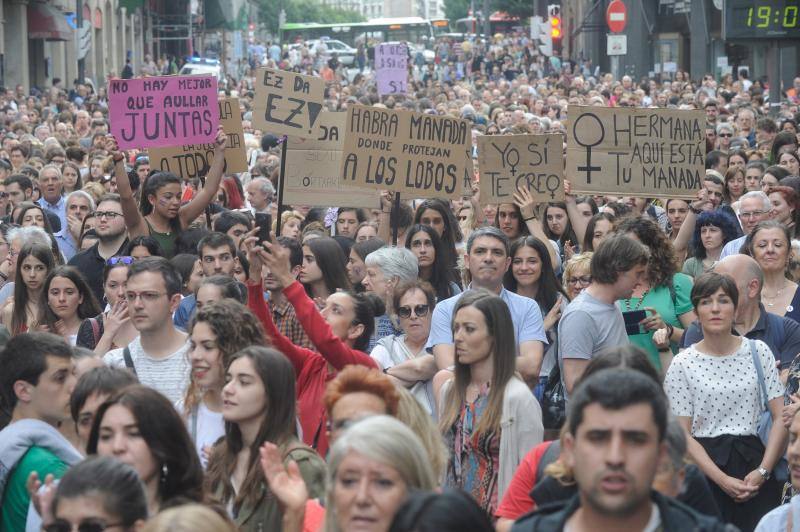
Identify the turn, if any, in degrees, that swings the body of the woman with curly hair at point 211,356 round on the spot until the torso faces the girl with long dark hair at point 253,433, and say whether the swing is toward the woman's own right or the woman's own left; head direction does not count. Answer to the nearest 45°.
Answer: approximately 45° to the woman's own left

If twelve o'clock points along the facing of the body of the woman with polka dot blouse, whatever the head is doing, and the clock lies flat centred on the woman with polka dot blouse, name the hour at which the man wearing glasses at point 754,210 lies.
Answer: The man wearing glasses is roughly at 6 o'clock from the woman with polka dot blouse.

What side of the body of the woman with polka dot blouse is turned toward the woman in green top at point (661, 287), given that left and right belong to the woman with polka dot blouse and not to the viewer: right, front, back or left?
back

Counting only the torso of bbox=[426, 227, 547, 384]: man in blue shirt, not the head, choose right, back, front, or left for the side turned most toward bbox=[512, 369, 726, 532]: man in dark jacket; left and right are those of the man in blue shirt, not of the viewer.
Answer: front

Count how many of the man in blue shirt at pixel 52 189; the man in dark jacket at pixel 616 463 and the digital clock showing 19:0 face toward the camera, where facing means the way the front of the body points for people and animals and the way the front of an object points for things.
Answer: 3

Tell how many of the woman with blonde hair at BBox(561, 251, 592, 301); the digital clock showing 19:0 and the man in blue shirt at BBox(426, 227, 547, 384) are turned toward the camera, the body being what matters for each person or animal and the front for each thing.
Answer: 3

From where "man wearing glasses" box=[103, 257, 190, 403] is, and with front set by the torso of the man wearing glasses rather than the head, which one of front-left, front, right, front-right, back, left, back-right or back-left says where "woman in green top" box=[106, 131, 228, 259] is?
back-right

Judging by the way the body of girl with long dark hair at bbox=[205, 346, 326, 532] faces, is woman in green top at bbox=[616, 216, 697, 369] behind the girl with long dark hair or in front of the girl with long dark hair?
behind

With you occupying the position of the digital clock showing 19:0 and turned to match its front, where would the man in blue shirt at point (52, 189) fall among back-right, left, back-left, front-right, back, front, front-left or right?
front-right

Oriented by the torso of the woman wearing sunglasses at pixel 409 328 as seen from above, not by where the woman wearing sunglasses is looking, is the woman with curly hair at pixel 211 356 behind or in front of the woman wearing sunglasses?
in front

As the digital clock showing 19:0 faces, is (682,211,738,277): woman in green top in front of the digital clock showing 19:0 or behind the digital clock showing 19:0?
in front

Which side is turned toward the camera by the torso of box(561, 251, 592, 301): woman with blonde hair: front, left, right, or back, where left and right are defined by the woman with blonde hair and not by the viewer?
front

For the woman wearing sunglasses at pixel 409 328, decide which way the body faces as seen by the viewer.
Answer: toward the camera

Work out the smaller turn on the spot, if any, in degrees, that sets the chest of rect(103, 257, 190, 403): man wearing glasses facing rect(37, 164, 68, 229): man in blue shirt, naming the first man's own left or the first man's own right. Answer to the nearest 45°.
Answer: approximately 135° to the first man's own right

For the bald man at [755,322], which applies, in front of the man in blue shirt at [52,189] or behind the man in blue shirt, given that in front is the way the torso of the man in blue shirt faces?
in front

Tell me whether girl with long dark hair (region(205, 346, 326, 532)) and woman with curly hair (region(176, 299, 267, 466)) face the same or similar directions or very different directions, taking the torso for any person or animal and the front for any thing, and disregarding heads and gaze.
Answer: same or similar directions

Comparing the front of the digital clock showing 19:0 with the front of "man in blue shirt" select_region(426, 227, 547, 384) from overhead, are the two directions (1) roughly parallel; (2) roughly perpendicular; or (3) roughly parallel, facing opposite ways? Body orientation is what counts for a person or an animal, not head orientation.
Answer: roughly parallel

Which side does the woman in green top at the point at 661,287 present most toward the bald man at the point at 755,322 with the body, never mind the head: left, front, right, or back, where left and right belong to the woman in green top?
left
